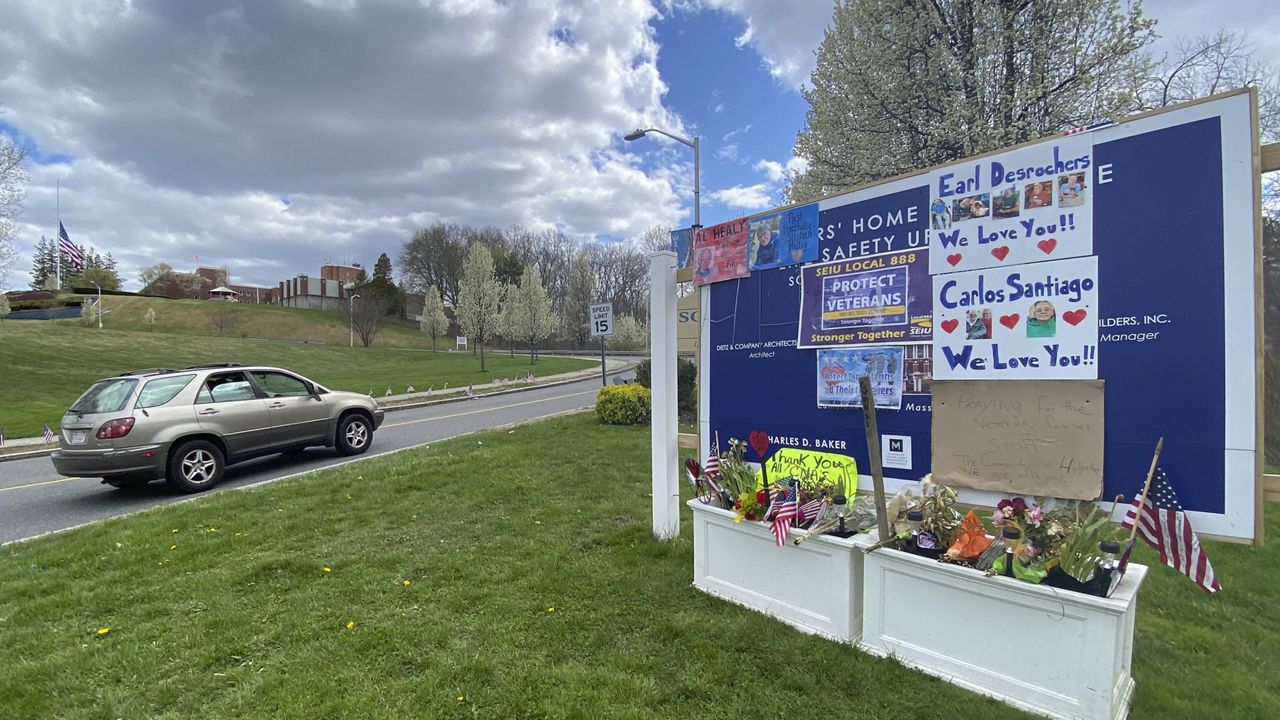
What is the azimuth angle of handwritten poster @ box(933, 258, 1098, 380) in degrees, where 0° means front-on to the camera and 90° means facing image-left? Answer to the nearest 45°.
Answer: approximately 45°

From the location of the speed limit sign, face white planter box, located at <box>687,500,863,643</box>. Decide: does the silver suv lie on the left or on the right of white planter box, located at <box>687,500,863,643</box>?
right

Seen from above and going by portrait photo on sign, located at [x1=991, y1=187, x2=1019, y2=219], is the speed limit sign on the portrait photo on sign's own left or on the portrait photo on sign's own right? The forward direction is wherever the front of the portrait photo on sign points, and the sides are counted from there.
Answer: on the portrait photo on sign's own right

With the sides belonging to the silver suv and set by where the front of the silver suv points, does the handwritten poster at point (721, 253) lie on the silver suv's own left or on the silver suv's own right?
on the silver suv's own right

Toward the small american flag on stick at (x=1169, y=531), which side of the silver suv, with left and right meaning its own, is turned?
right

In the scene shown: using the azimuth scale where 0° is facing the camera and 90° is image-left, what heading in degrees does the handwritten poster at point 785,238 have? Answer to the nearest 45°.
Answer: approximately 45°

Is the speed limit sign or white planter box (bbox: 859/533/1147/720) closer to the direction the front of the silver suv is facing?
the speed limit sign

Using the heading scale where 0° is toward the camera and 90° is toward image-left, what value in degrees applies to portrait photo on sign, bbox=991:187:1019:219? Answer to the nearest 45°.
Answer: approximately 45°
